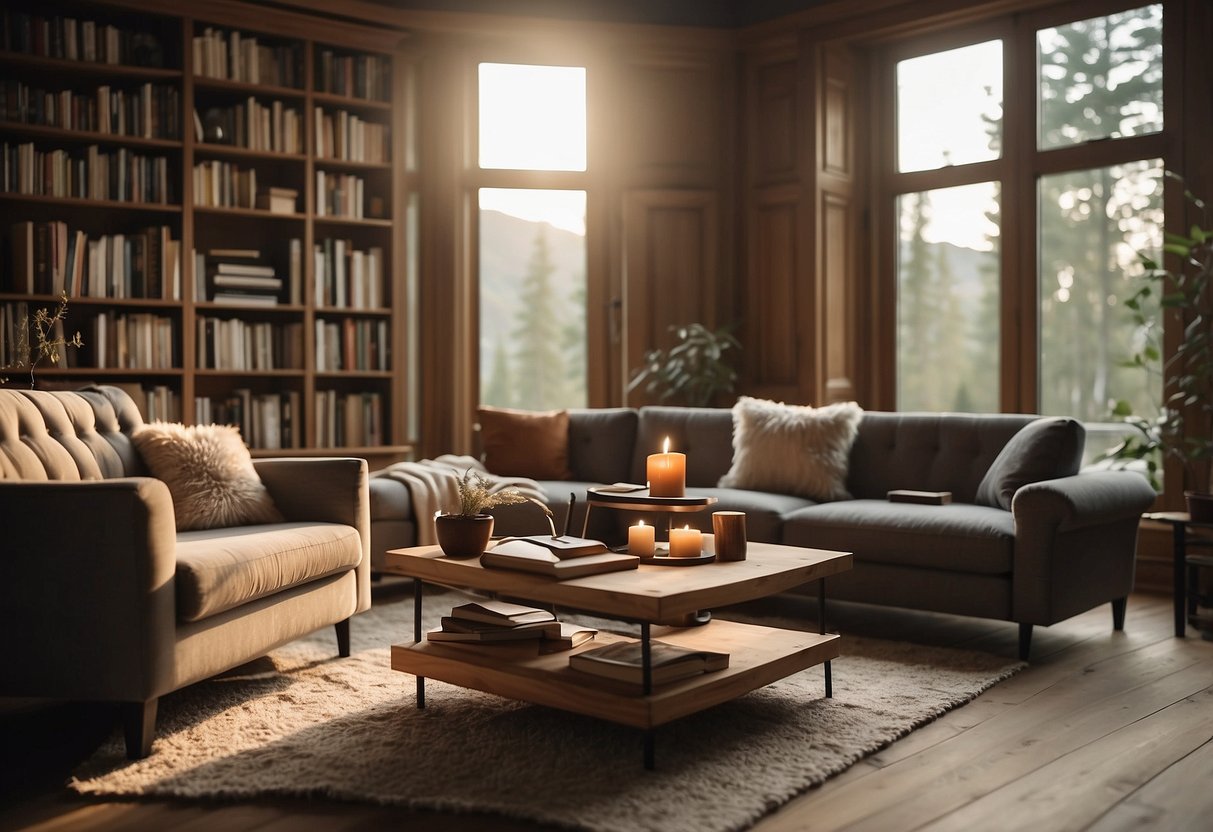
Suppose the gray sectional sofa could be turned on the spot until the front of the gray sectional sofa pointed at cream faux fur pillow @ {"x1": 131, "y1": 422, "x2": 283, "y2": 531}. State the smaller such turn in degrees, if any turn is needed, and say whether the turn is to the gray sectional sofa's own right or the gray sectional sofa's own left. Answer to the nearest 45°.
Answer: approximately 45° to the gray sectional sofa's own right

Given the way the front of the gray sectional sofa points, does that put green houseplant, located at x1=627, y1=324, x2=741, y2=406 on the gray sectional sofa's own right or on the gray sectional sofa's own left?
on the gray sectional sofa's own right

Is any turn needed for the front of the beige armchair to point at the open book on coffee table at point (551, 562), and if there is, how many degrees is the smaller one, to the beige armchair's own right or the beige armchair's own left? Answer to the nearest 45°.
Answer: approximately 45° to the beige armchair's own left

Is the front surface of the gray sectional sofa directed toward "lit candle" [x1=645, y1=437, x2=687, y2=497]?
yes

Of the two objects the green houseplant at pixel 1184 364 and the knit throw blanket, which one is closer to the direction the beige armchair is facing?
the green houseplant

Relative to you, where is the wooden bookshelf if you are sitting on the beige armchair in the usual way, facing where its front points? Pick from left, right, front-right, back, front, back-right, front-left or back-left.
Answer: back-left

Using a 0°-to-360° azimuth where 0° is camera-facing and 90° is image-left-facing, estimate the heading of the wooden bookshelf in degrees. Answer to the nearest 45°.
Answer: approximately 315°

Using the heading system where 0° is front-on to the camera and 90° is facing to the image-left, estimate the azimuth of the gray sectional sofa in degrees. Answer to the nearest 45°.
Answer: approximately 45°

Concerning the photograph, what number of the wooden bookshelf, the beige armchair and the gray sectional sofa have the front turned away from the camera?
0

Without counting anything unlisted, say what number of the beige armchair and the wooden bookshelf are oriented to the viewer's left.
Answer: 0

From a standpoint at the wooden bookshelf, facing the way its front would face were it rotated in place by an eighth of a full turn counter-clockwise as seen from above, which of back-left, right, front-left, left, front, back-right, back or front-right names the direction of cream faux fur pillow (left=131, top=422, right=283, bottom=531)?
right

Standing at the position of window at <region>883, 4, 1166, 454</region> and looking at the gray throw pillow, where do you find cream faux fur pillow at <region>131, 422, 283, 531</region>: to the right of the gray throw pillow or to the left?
right

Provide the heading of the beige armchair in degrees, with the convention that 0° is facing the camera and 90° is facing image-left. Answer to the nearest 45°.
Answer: approximately 315°

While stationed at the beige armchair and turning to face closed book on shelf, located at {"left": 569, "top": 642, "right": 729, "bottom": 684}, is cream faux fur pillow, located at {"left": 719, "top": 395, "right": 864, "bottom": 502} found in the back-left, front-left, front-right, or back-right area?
front-left
